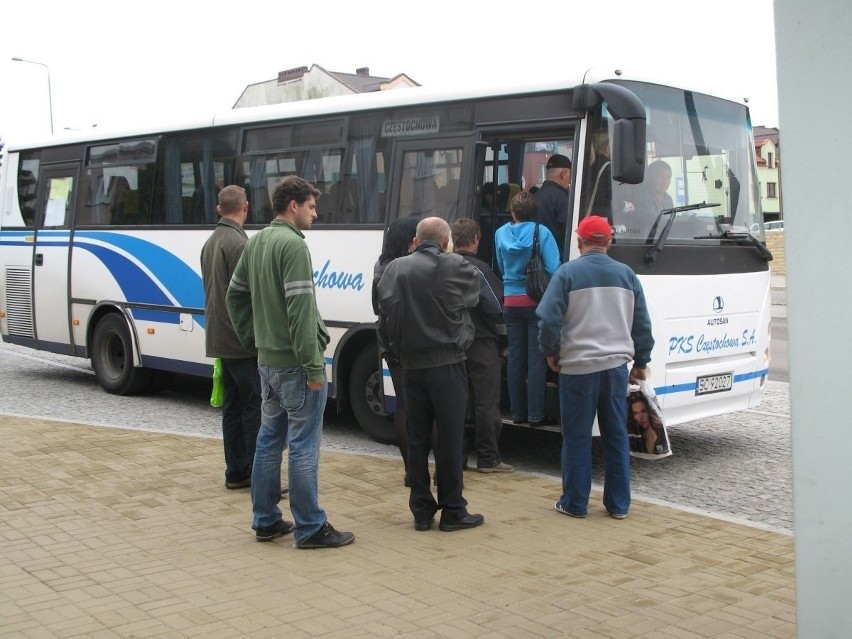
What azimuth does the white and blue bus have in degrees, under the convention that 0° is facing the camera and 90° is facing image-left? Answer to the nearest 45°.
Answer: approximately 315°

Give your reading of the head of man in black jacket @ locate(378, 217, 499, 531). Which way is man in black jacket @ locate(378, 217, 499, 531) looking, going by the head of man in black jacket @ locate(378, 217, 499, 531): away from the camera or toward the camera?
away from the camera

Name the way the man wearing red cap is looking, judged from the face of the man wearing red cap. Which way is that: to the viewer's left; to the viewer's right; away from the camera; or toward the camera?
away from the camera
